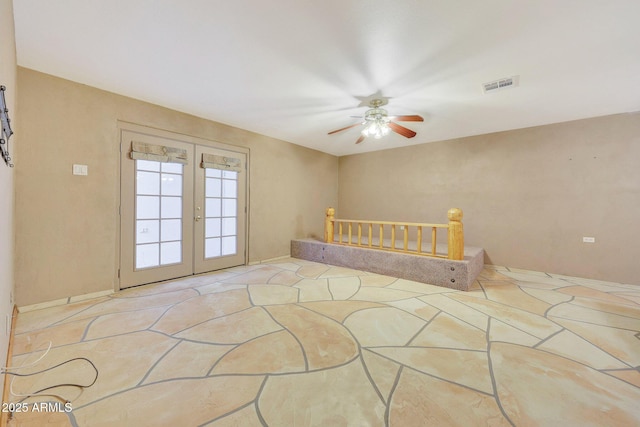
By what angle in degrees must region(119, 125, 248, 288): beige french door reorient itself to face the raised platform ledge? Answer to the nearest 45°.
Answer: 0° — it already faces it

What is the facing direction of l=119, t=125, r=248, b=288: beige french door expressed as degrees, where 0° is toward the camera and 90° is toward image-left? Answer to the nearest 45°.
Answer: approximately 315°

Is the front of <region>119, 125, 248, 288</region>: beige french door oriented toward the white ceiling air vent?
yes
